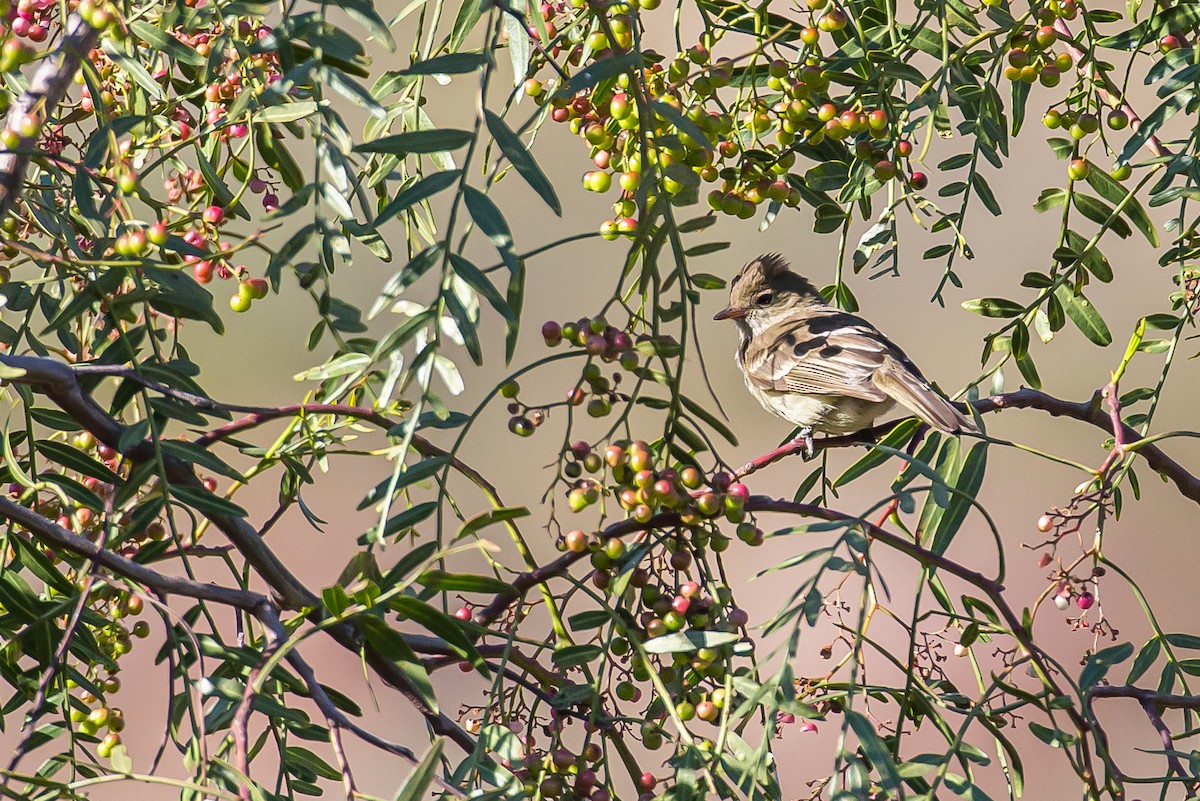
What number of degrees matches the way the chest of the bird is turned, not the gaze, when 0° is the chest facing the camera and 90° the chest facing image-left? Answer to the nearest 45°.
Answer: approximately 90°
